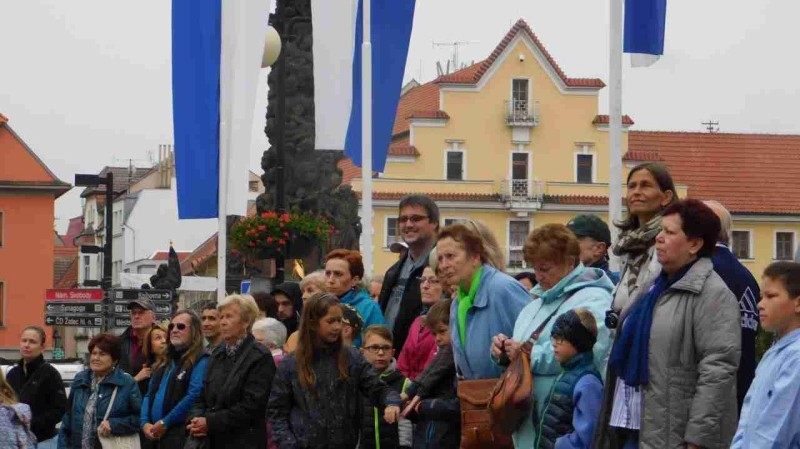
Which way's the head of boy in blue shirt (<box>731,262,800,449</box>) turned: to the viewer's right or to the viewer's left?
to the viewer's left

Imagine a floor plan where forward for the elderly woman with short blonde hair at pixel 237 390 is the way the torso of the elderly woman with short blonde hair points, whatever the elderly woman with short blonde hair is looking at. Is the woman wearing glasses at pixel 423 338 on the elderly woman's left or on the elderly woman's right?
on the elderly woman's left

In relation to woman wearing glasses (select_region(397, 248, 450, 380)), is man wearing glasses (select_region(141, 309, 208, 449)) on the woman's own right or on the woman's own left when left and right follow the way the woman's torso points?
on the woman's own right

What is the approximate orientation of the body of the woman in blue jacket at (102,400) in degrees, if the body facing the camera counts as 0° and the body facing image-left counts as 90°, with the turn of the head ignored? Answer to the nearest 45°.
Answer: approximately 45°

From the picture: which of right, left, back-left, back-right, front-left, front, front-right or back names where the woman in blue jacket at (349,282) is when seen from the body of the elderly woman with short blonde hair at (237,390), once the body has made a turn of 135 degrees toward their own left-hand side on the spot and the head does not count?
front

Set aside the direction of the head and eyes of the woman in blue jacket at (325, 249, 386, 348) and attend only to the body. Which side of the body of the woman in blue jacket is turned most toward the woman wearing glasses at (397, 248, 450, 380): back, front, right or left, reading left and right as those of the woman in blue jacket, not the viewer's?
left

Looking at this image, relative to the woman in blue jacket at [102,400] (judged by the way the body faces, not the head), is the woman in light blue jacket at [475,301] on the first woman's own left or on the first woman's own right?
on the first woman's own left
